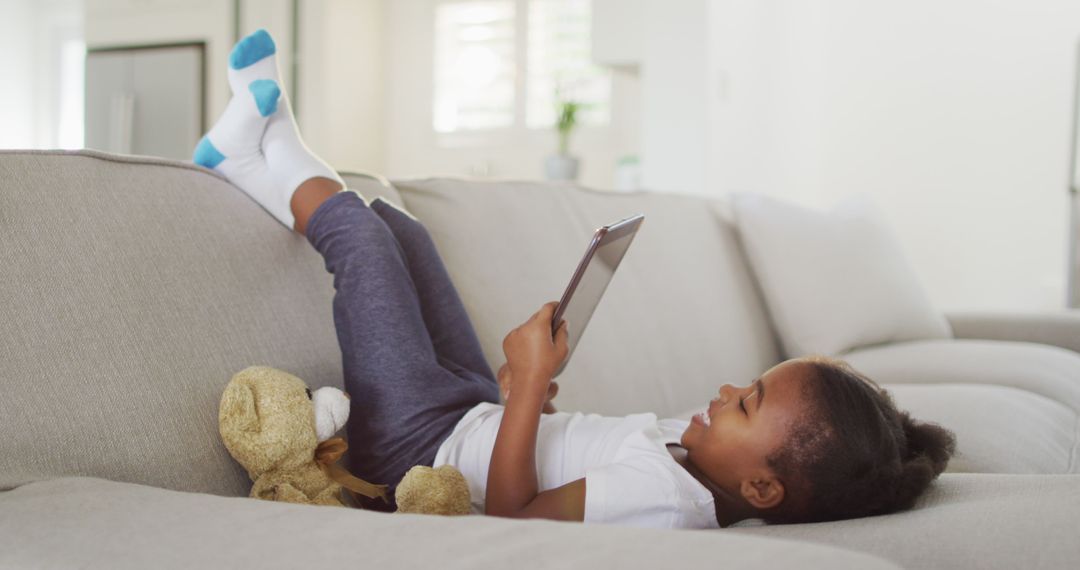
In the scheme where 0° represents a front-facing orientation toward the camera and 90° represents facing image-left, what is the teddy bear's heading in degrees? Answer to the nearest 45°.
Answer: approximately 270°

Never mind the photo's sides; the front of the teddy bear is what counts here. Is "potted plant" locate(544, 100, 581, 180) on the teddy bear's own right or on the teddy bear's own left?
on the teddy bear's own left
